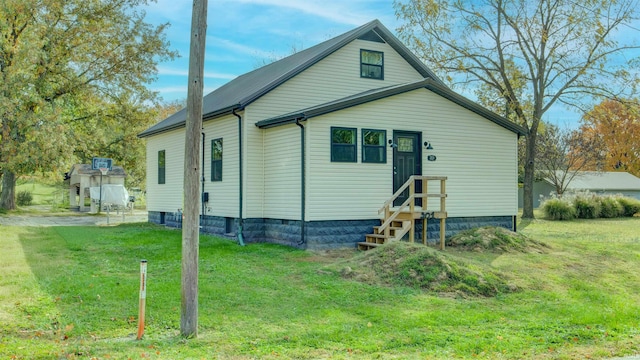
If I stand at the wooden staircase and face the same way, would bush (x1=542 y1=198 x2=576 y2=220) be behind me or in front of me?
behind

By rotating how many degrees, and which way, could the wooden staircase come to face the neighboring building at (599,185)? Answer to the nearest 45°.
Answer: approximately 180°

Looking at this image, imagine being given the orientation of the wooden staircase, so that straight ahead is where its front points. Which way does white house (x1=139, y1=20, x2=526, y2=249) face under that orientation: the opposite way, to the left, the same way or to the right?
to the left

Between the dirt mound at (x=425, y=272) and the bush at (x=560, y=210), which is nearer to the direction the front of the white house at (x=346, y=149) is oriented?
the dirt mound

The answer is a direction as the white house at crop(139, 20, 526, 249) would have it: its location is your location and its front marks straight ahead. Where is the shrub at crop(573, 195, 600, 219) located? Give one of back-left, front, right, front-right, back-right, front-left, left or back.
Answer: left

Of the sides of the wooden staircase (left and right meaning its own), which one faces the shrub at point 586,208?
back

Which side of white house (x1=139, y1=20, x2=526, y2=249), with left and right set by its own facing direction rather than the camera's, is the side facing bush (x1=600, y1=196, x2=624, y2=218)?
left

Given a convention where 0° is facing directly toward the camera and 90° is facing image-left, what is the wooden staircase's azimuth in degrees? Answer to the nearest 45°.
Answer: approximately 45°

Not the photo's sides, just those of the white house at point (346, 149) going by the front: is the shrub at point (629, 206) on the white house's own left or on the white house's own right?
on the white house's own left

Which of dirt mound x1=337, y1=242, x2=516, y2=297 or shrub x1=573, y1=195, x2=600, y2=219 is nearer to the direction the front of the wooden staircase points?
the dirt mound

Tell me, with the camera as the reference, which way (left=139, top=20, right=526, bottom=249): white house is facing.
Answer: facing the viewer and to the right of the viewer

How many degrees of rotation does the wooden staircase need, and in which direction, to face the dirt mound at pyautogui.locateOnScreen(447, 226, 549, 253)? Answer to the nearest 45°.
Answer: approximately 135° to its left

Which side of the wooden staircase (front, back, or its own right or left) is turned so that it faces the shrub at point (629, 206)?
back

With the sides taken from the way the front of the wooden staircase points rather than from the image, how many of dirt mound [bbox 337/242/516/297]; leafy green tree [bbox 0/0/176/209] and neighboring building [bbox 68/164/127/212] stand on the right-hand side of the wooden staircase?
2

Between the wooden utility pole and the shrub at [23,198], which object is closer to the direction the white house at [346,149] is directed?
the wooden utility pole

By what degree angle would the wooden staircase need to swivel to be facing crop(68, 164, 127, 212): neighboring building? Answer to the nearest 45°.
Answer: approximately 90° to its right
